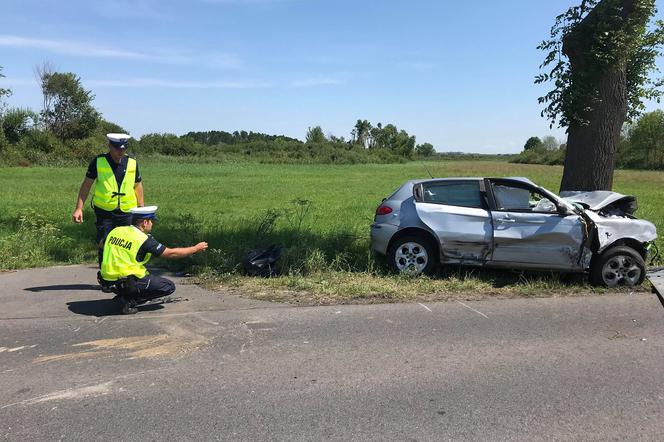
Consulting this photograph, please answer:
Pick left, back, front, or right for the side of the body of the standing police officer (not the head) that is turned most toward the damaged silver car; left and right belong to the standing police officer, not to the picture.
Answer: left

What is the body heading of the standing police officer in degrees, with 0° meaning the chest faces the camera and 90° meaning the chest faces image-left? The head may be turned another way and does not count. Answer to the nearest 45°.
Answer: approximately 0°

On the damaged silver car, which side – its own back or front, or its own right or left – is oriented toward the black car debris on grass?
back

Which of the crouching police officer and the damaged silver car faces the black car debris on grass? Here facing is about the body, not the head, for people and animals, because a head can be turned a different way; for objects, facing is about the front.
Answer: the crouching police officer

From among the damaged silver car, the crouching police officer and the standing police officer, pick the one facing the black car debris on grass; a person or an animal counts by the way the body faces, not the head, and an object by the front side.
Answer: the crouching police officer

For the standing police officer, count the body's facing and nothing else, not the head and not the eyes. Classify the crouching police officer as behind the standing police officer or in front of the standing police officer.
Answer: in front

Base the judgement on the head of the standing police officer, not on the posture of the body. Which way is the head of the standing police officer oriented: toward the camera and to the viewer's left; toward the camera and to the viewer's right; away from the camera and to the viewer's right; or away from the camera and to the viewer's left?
toward the camera and to the viewer's right

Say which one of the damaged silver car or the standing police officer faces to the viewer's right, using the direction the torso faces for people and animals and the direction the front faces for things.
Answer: the damaged silver car

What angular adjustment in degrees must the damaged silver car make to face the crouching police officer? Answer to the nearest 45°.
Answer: approximately 135° to its right

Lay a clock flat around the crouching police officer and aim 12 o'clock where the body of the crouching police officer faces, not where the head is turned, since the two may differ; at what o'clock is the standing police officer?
The standing police officer is roughly at 10 o'clock from the crouching police officer.

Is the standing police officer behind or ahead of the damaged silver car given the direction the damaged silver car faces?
behind

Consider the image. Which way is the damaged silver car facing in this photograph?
to the viewer's right

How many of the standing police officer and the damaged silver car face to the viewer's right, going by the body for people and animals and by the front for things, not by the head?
1

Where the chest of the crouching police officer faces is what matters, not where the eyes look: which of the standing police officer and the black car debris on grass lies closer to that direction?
the black car debris on grass

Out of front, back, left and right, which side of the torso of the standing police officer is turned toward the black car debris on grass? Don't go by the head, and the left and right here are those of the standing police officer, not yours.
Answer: left

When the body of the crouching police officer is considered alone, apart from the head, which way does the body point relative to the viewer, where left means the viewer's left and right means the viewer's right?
facing away from the viewer and to the right of the viewer
